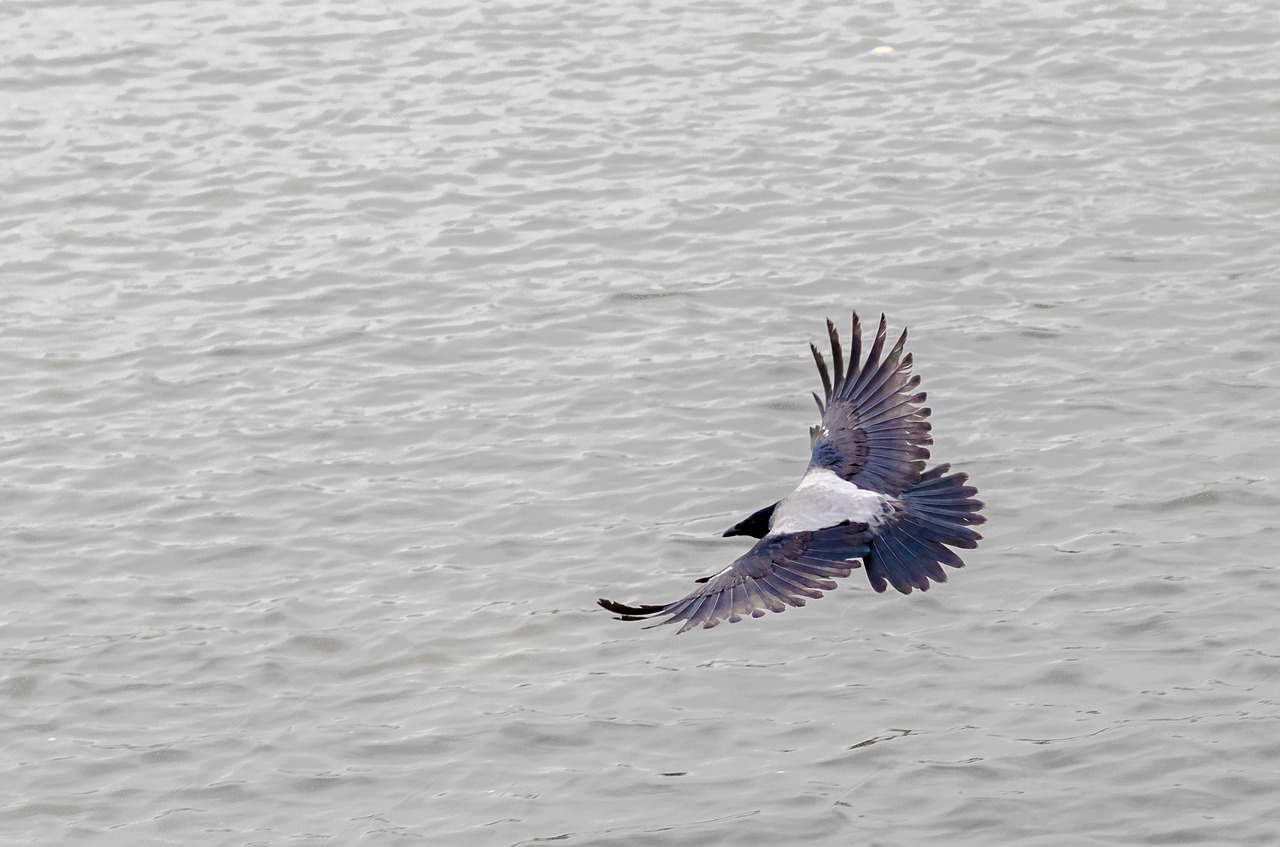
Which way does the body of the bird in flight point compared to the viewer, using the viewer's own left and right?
facing to the left of the viewer
